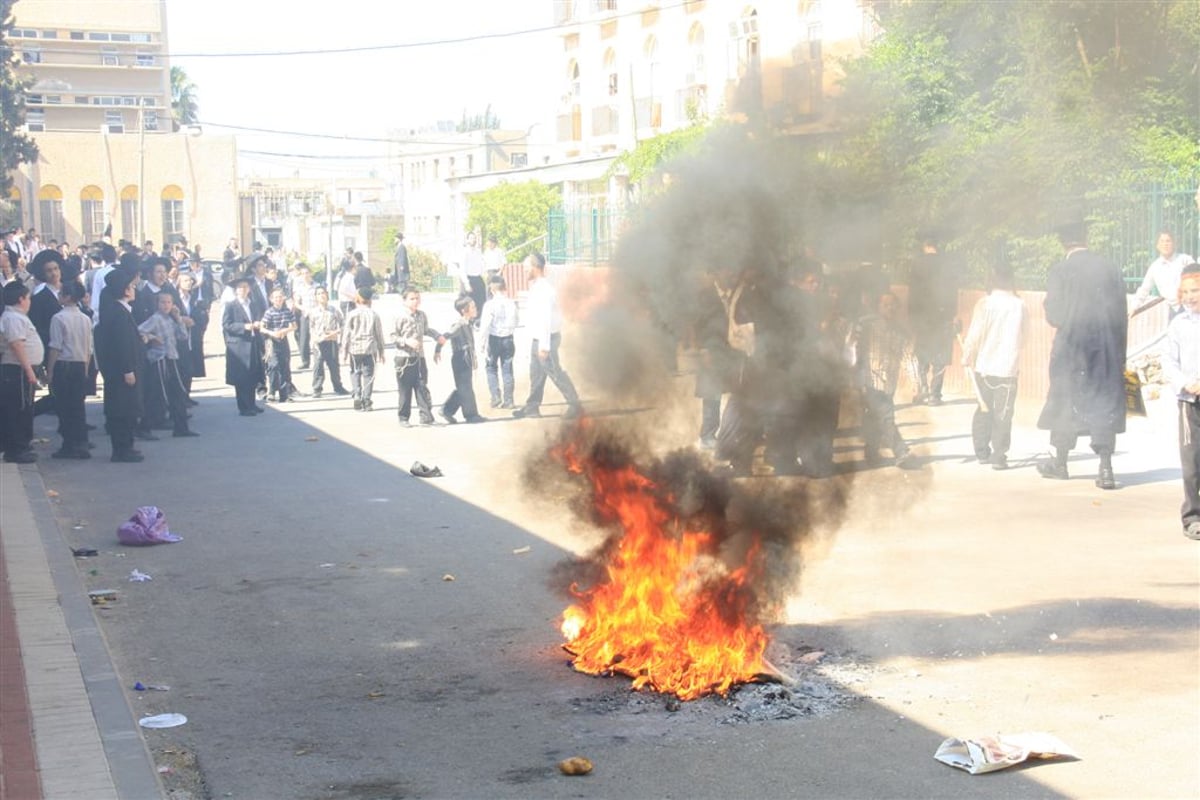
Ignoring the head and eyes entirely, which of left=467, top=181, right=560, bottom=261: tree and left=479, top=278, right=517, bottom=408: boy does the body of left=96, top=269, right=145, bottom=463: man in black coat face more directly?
the boy

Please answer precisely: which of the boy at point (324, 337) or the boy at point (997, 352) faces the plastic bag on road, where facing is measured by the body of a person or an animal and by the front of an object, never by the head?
the boy at point (324, 337)

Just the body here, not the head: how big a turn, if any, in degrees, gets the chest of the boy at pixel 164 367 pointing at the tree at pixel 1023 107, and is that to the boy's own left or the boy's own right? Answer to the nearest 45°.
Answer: approximately 45° to the boy's own left

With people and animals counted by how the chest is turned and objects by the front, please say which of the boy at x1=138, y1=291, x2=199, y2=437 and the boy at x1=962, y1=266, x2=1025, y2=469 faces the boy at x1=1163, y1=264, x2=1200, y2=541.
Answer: the boy at x1=138, y1=291, x2=199, y2=437

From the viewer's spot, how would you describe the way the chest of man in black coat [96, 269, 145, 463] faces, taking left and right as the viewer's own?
facing to the right of the viewer

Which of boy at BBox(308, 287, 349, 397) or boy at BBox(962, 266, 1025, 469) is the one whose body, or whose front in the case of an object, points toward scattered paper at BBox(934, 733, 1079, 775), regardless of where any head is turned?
boy at BBox(308, 287, 349, 397)

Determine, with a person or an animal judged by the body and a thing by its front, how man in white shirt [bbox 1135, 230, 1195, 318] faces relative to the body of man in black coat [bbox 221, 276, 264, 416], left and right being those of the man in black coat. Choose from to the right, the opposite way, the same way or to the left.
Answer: to the right

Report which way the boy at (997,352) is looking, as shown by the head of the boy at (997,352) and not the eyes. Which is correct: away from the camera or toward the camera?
away from the camera

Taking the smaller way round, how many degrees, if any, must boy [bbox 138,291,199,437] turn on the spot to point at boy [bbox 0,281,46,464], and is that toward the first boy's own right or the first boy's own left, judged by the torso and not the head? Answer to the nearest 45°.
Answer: approximately 90° to the first boy's own right

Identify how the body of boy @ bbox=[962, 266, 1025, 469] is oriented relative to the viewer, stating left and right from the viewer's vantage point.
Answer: facing away from the viewer
